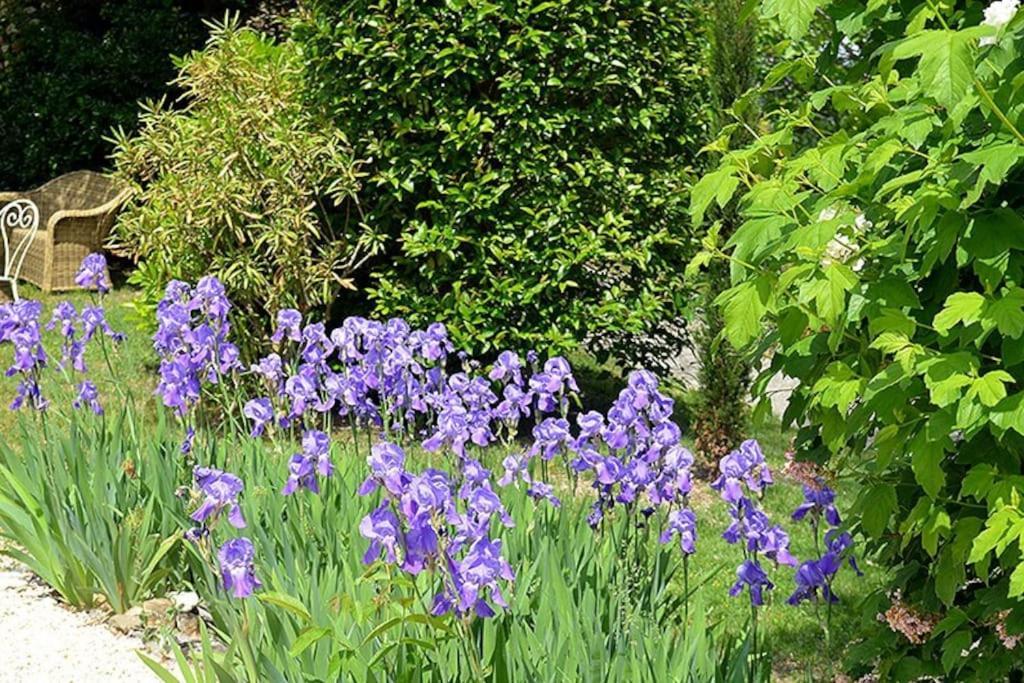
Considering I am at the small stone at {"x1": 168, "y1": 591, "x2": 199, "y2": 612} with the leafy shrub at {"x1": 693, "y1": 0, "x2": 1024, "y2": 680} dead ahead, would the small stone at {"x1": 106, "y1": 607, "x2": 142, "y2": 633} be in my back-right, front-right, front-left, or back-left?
back-right

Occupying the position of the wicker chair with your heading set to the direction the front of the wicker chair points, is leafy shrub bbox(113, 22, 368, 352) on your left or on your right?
on your left

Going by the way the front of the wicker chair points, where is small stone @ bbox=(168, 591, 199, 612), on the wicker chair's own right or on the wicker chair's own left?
on the wicker chair's own left

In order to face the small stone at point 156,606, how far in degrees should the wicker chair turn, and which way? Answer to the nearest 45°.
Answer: approximately 45° to its left

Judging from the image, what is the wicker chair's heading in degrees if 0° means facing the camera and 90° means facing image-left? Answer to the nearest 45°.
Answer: approximately 45°
